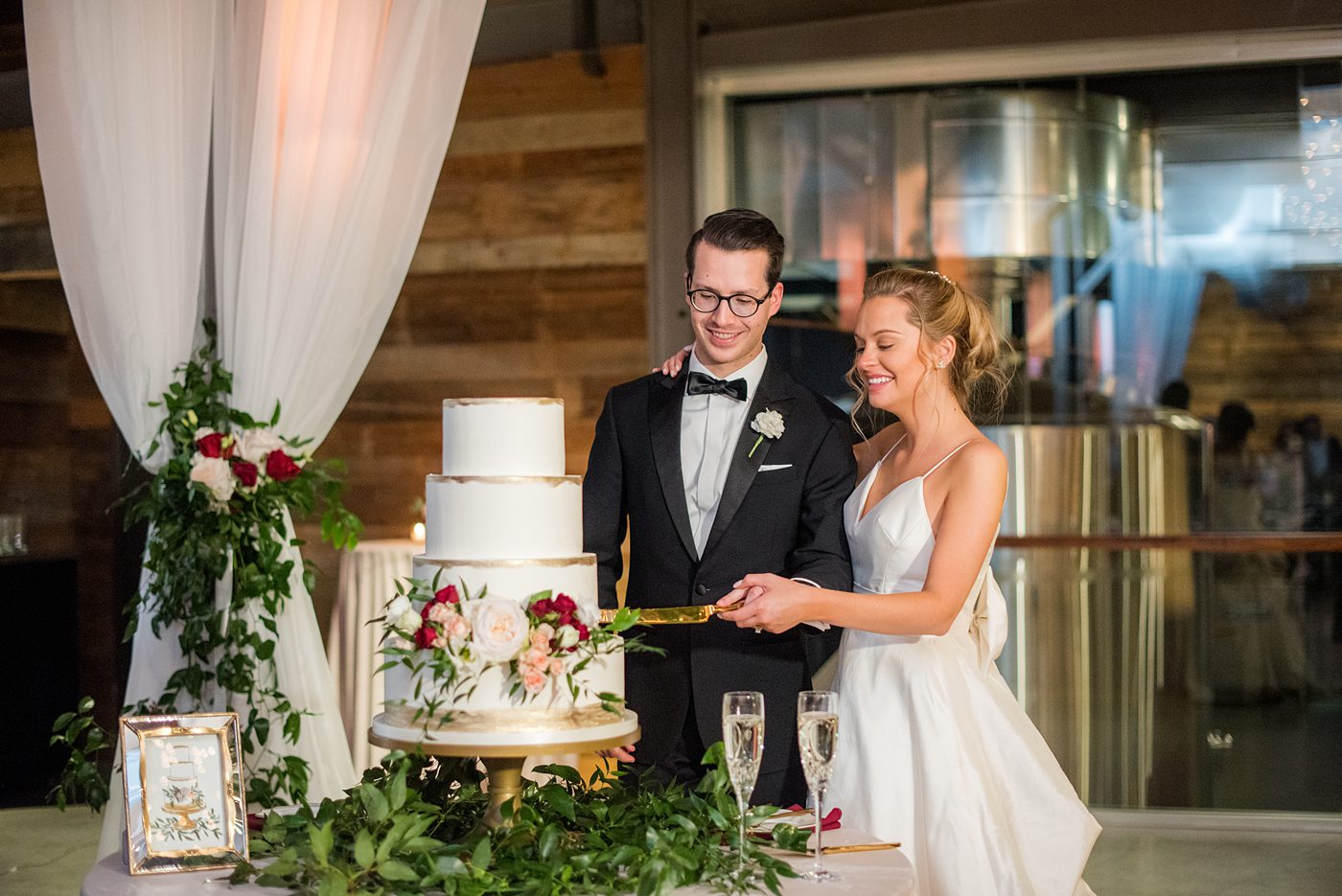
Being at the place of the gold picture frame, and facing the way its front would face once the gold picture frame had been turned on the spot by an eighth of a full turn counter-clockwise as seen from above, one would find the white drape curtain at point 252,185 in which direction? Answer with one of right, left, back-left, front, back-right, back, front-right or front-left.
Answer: back-left

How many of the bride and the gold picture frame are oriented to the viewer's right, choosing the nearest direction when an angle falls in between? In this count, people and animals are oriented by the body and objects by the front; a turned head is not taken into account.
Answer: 0

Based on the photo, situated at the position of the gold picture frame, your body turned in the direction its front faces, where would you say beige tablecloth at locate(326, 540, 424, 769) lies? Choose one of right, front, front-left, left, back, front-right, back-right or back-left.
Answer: back

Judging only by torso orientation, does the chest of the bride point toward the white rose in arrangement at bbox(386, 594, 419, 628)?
yes

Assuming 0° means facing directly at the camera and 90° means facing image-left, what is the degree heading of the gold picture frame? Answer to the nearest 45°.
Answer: approximately 0°

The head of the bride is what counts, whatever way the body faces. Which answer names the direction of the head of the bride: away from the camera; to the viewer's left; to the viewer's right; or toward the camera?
to the viewer's left

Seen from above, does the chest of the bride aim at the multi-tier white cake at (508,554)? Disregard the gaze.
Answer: yes

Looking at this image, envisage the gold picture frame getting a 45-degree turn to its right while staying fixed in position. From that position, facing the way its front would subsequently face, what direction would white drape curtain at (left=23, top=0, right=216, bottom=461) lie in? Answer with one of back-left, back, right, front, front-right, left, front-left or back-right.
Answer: back-right

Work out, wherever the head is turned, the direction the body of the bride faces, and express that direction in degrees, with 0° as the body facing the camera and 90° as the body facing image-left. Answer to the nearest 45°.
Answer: approximately 45°

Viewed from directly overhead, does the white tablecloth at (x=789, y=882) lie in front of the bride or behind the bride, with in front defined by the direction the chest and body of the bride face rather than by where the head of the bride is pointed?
in front
